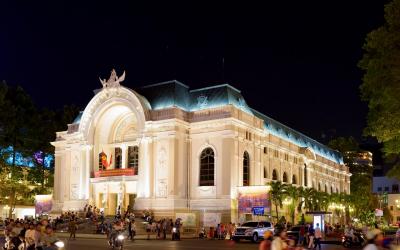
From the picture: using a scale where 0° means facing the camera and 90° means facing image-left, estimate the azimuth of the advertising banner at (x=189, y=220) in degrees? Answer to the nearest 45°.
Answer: approximately 0°

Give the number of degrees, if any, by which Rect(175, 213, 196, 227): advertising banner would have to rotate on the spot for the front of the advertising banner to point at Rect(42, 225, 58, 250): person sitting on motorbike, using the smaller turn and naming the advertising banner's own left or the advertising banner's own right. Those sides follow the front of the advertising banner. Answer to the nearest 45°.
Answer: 0° — it already faces them

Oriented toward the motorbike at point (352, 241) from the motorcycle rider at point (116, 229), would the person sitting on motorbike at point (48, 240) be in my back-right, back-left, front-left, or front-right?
back-right

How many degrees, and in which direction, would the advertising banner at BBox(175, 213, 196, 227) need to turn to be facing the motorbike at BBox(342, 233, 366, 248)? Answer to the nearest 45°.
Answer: approximately 45° to its left

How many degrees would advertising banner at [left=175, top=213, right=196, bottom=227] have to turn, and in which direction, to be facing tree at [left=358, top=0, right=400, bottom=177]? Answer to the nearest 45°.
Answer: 0° — it already faces it
